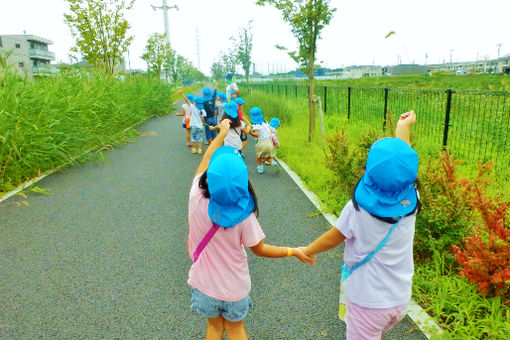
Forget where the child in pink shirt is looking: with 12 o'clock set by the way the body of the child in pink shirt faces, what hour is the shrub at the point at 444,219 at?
The shrub is roughly at 2 o'clock from the child in pink shirt.

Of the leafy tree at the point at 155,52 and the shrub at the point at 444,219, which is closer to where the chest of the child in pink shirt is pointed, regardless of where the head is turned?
the leafy tree

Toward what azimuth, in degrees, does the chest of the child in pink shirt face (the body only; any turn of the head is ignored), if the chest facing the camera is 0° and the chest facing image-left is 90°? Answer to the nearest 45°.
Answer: approximately 180°

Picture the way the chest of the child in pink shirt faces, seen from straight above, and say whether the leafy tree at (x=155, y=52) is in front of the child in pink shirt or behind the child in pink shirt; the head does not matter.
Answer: in front

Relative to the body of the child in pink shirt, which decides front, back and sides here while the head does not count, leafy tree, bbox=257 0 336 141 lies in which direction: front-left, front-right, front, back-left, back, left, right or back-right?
front

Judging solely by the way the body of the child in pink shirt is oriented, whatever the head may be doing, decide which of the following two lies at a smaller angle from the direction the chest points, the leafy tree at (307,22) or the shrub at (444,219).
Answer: the leafy tree

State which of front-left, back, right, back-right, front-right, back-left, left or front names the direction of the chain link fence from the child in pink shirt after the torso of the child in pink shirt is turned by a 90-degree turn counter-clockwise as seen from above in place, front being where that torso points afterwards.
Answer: back-right

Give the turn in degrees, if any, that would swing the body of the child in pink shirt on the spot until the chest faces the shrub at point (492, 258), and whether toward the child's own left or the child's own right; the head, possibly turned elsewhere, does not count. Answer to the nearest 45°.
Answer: approximately 90° to the child's own right

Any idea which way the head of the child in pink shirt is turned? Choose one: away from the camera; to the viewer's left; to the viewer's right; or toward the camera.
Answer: away from the camera
